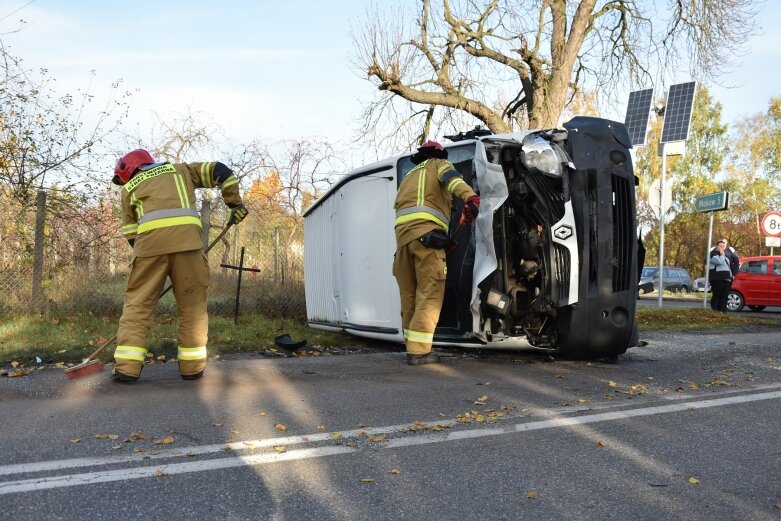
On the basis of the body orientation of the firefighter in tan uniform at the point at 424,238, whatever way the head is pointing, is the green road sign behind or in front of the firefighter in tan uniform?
in front

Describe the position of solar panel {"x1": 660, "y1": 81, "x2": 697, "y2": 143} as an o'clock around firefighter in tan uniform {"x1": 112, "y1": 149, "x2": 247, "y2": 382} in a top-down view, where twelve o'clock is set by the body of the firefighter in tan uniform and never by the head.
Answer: The solar panel is roughly at 2 o'clock from the firefighter in tan uniform.

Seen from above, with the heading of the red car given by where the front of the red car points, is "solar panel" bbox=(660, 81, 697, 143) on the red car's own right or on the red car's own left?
on the red car's own right

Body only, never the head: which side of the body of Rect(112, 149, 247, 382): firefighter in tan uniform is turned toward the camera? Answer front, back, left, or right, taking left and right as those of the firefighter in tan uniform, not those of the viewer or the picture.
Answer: back

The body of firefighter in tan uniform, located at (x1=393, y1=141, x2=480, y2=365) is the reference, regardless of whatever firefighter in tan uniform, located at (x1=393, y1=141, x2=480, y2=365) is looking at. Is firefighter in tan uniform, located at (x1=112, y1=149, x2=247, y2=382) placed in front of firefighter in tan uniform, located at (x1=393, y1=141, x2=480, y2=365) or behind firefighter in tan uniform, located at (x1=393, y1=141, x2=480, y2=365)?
behind

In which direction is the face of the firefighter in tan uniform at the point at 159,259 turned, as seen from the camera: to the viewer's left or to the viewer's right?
to the viewer's left

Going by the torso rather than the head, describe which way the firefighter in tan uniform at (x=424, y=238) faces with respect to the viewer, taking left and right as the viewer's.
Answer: facing away from the viewer and to the right of the viewer

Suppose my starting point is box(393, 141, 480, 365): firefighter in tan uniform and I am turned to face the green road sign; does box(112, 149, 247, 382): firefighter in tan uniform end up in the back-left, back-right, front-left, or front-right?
back-left

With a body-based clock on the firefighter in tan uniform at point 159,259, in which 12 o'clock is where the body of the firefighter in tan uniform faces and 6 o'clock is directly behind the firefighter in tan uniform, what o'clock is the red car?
The red car is roughly at 2 o'clock from the firefighter in tan uniform.

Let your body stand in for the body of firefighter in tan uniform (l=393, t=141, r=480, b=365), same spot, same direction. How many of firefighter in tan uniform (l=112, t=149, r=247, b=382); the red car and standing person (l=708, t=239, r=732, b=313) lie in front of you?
2

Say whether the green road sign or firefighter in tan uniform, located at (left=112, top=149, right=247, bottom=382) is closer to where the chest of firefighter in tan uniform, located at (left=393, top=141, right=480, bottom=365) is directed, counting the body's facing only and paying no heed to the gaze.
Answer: the green road sign

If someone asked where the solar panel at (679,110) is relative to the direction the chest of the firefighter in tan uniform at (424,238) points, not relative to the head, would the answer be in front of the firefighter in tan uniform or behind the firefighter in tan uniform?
in front
